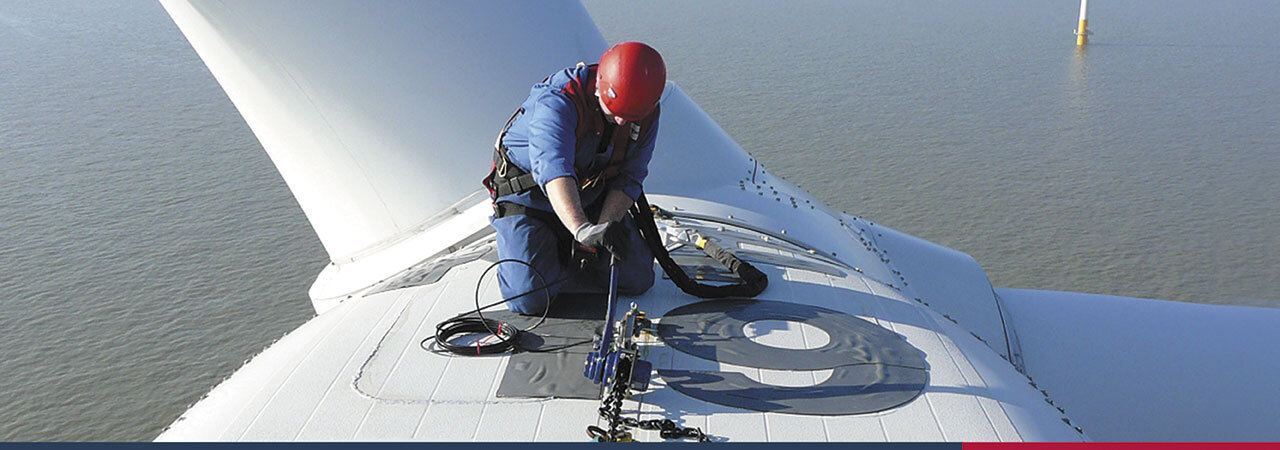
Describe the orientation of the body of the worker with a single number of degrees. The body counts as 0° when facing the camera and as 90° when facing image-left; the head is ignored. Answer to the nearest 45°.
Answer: approximately 315°
